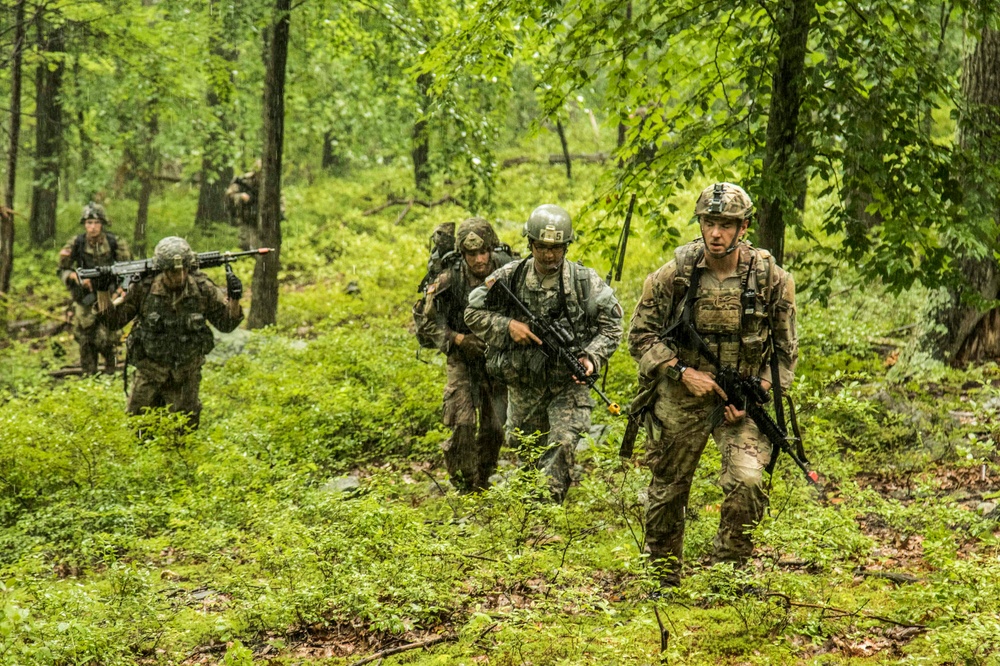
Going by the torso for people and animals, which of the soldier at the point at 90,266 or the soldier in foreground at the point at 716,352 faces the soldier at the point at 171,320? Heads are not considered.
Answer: the soldier at the point at 90,266

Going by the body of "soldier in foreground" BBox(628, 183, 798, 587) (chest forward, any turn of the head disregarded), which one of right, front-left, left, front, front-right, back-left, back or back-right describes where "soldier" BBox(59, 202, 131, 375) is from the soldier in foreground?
back-right

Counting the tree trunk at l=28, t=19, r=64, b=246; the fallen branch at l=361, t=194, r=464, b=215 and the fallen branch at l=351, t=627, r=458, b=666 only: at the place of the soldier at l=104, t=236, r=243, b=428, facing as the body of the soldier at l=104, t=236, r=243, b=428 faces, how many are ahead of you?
1

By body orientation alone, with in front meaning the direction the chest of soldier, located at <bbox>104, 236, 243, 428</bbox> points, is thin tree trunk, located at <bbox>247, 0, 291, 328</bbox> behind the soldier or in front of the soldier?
behind

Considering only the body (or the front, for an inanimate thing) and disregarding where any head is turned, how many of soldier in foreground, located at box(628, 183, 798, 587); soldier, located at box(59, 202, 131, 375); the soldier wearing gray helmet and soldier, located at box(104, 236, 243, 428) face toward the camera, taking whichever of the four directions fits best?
4

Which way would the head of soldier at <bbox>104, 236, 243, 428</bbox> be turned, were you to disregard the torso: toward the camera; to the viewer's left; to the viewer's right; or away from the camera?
toward the camera

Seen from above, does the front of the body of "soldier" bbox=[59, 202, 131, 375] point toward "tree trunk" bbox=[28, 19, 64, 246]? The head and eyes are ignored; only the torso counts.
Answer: no

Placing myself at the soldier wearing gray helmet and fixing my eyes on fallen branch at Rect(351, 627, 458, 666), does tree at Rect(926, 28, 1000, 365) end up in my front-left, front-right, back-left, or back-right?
back-left

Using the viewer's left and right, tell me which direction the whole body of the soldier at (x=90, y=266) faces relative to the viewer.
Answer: facing the viewer

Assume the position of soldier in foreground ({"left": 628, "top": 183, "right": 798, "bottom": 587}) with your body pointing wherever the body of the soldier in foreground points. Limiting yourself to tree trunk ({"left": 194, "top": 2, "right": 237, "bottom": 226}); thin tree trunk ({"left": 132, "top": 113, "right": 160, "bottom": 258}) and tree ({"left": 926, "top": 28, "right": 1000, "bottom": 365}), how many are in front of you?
0

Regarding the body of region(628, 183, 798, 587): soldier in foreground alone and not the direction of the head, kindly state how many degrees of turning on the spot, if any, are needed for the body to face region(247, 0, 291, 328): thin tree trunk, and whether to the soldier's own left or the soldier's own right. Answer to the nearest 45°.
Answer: approximately 135° to the soldier's own right

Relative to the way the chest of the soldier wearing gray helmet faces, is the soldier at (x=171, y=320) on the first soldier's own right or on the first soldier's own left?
on the first soldier's own right

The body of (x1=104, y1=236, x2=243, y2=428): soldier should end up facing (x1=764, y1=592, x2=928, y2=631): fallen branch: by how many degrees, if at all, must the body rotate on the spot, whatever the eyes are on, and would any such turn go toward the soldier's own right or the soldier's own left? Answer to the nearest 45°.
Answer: approximately 45° to the soldier's own left

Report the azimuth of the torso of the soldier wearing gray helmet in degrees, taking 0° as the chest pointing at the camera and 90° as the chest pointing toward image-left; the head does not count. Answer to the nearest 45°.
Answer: approximately 0°

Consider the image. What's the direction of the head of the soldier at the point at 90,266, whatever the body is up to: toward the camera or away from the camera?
toward the camera

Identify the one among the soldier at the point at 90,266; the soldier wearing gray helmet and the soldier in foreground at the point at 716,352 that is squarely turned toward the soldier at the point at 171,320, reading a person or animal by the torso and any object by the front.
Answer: the soldier at the point at 90,266

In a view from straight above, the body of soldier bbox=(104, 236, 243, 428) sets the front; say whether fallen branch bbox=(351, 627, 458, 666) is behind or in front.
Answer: in front

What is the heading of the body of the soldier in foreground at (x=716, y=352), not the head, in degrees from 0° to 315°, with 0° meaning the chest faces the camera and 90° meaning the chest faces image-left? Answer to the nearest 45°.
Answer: approximately 0°

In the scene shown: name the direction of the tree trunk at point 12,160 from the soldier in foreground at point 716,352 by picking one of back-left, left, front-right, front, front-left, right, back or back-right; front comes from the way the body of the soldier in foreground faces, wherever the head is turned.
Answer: back-right

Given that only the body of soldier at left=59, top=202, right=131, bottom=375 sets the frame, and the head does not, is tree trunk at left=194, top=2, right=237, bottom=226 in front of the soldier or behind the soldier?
behind
